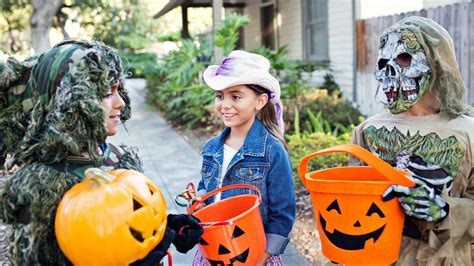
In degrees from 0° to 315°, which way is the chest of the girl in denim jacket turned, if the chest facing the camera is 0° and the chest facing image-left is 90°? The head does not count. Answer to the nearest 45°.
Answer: approximately 45°

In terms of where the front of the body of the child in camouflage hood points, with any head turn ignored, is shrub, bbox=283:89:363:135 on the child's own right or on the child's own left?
on the child's own left

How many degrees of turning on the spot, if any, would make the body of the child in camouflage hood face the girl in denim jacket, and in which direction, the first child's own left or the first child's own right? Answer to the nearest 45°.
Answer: approximately 45° to the first child's own left

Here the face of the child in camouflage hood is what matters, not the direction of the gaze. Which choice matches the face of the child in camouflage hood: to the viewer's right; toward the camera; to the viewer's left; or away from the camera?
to the viewer's right

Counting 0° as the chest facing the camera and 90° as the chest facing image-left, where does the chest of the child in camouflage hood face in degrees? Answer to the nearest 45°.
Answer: approximately 270°

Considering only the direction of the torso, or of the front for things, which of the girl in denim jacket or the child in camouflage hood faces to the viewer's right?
the child in camouflage hood

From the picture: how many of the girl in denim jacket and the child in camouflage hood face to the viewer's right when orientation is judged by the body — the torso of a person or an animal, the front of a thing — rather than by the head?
1
